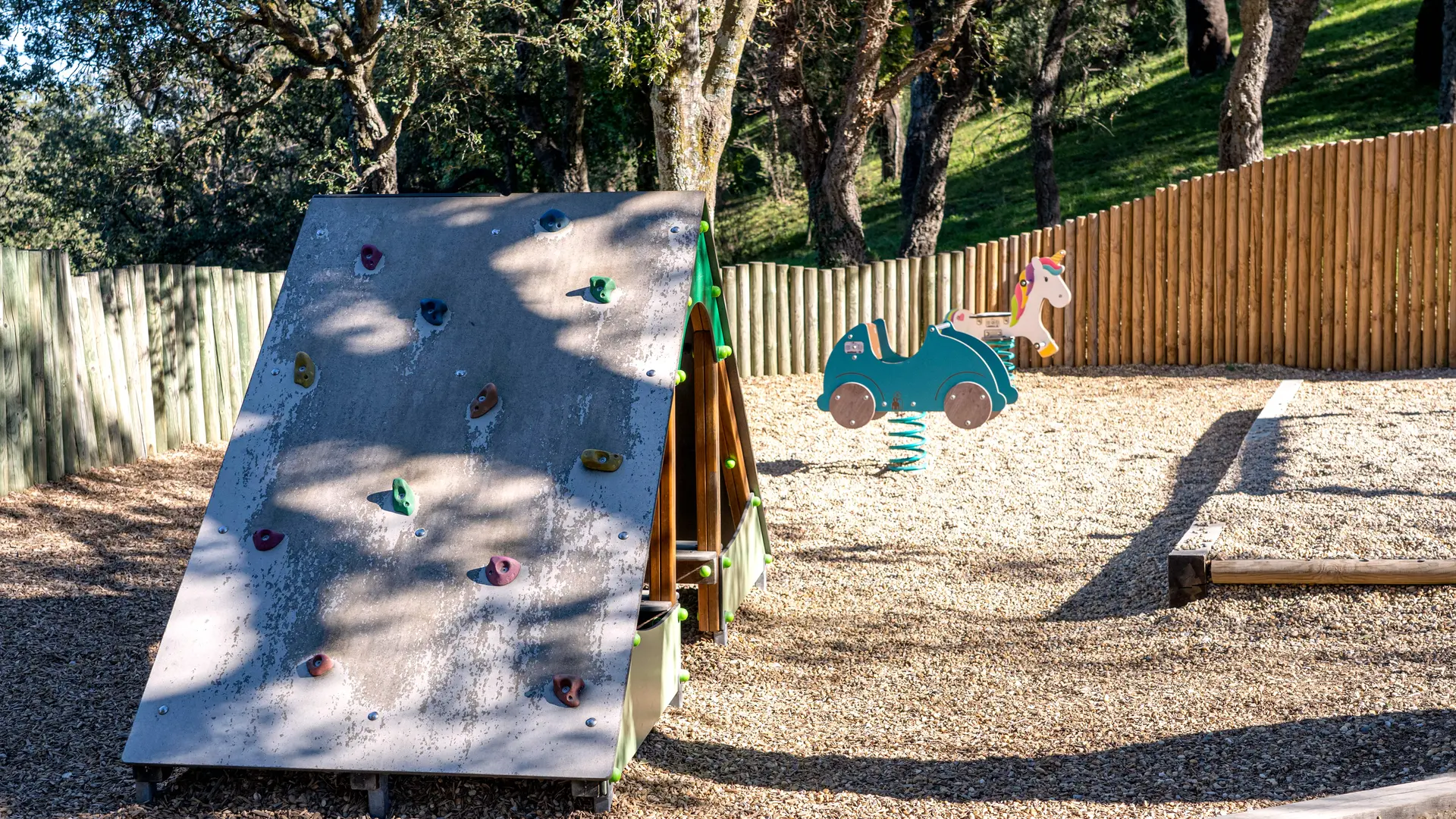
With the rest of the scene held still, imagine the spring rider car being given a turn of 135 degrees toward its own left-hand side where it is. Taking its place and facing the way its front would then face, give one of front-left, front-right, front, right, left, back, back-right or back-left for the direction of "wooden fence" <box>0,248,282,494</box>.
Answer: front-left

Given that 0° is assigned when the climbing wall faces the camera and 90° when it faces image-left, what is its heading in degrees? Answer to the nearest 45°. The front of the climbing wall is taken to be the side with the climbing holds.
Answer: approximately 0°

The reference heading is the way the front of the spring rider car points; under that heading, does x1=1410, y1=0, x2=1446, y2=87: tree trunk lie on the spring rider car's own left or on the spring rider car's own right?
on the spring rider car's own left

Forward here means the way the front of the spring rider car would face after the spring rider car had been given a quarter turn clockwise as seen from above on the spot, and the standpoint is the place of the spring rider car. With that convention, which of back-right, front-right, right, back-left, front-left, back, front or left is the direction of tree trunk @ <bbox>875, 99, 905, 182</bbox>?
back

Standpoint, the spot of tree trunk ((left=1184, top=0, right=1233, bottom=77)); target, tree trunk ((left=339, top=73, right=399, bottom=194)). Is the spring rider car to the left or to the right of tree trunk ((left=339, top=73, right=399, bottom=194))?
left

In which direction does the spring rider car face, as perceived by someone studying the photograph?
facing to the right of the viewer

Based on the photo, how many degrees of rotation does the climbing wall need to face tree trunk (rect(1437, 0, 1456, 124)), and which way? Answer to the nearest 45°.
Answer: approximately 135° to its left

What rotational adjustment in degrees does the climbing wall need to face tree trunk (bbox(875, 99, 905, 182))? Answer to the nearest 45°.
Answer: approximately 135° to its left

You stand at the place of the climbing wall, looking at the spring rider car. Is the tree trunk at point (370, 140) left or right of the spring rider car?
left

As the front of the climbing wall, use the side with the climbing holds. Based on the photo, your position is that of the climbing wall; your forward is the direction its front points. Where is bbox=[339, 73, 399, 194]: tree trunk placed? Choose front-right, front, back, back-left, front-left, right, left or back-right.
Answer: back
